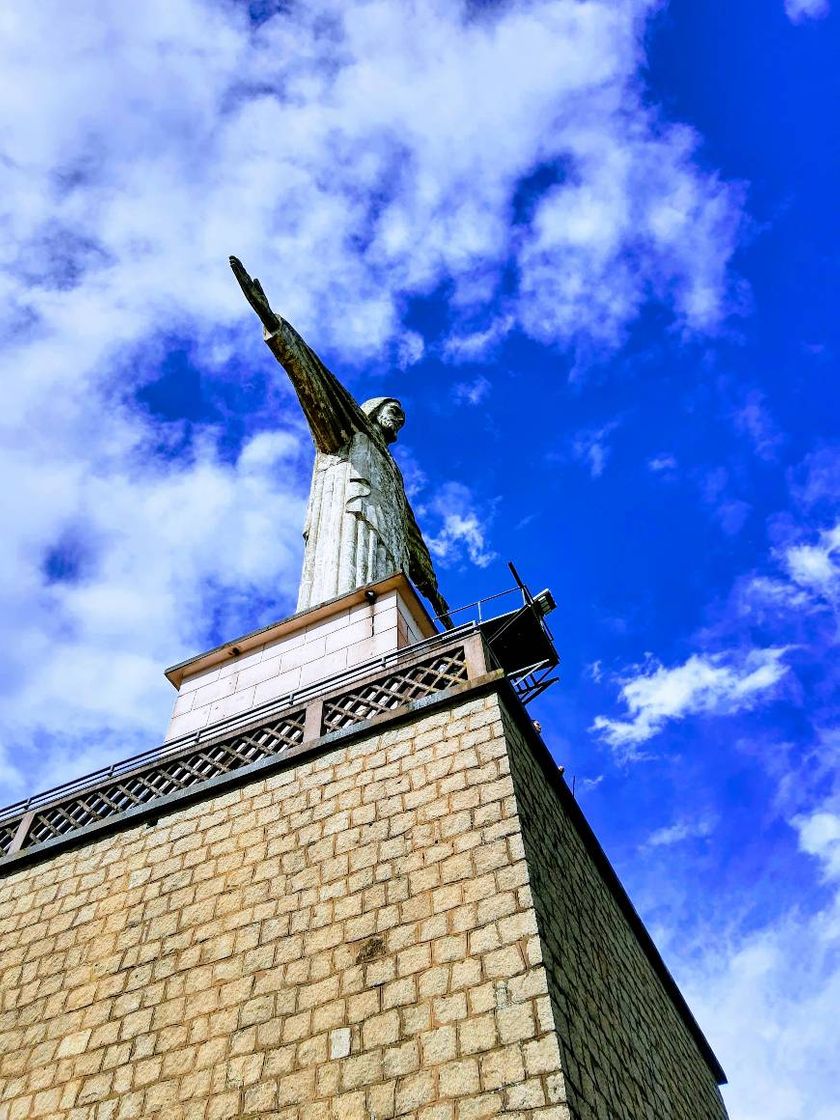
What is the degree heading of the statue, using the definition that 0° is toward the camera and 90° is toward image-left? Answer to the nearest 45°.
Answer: approximately 315°
